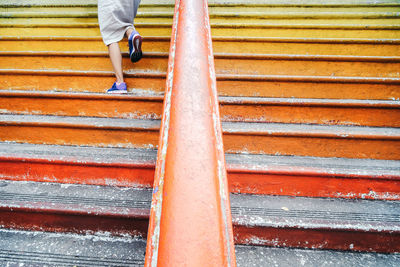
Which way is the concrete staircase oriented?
toward the camera
